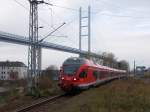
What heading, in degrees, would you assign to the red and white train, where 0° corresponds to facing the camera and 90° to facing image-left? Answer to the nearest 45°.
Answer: approximately 45°
